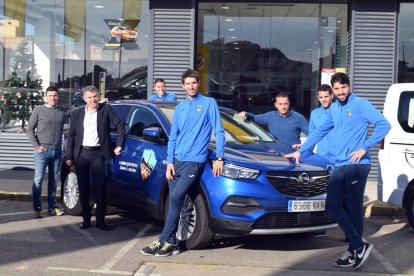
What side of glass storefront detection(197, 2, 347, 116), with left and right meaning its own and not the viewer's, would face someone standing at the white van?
front

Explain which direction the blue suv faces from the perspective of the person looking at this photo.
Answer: facing the viewer and to the right of the viewer

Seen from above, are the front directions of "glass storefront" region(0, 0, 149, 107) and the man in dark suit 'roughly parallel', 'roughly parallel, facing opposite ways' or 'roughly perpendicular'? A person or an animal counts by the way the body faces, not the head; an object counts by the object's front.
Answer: roughly parallel

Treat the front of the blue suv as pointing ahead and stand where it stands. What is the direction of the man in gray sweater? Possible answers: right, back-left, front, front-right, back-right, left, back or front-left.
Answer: back

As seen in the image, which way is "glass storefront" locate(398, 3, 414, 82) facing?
toward the camera

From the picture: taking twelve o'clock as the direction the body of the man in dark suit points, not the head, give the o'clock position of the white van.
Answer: The white van is roughly at 9 o'clock from the man in dark suit.

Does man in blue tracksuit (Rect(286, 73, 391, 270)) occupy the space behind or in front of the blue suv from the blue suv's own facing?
in front

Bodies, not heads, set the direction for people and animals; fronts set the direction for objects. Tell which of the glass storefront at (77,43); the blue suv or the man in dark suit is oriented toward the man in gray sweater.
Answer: the glass storefront

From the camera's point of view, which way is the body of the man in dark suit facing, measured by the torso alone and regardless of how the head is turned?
toward the camera

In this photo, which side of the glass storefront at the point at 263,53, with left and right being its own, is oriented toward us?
front

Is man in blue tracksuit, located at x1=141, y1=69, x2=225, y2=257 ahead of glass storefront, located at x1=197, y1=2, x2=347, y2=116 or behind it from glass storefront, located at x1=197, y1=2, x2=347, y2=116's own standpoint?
ahead

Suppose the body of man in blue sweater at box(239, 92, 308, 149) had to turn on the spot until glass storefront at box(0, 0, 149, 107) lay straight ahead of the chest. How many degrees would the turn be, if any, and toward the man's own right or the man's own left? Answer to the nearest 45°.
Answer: approximately 135° to the man's own right

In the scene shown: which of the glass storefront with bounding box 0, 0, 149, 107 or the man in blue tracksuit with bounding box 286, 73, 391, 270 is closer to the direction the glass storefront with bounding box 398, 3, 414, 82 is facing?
the man in blue tracksuit

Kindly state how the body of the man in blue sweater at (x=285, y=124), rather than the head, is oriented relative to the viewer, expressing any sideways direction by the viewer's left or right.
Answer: facing the viewer

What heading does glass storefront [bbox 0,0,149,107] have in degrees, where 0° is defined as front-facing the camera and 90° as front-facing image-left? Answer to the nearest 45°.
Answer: approximately 0°
